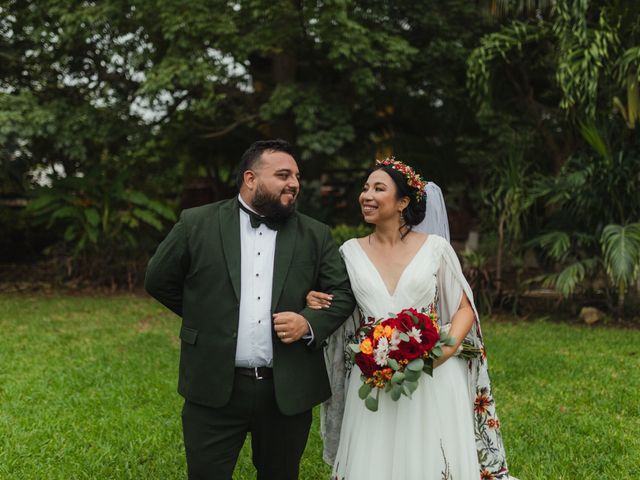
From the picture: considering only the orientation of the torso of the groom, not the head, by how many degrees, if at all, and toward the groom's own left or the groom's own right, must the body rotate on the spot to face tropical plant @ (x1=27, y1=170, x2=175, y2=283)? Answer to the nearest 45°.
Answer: approximately 180°

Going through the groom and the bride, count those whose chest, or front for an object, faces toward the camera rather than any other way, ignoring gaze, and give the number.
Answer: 2

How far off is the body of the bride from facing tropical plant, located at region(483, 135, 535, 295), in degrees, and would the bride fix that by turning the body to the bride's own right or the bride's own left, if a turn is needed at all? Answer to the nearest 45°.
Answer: approximately 180°

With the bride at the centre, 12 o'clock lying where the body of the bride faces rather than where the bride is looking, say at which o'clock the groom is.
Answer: The groom is roughly at 2 o'clock from the bride.

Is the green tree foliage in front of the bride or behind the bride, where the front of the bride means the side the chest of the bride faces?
behind

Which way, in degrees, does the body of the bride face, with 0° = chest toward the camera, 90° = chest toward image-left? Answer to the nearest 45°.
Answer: approximately 0°

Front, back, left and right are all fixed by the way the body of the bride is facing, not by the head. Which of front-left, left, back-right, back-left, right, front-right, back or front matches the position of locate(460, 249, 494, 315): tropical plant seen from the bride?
back

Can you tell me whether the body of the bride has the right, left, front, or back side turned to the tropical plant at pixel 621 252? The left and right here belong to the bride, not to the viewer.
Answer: back

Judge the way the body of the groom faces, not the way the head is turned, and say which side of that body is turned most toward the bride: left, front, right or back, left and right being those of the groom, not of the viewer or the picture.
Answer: left
